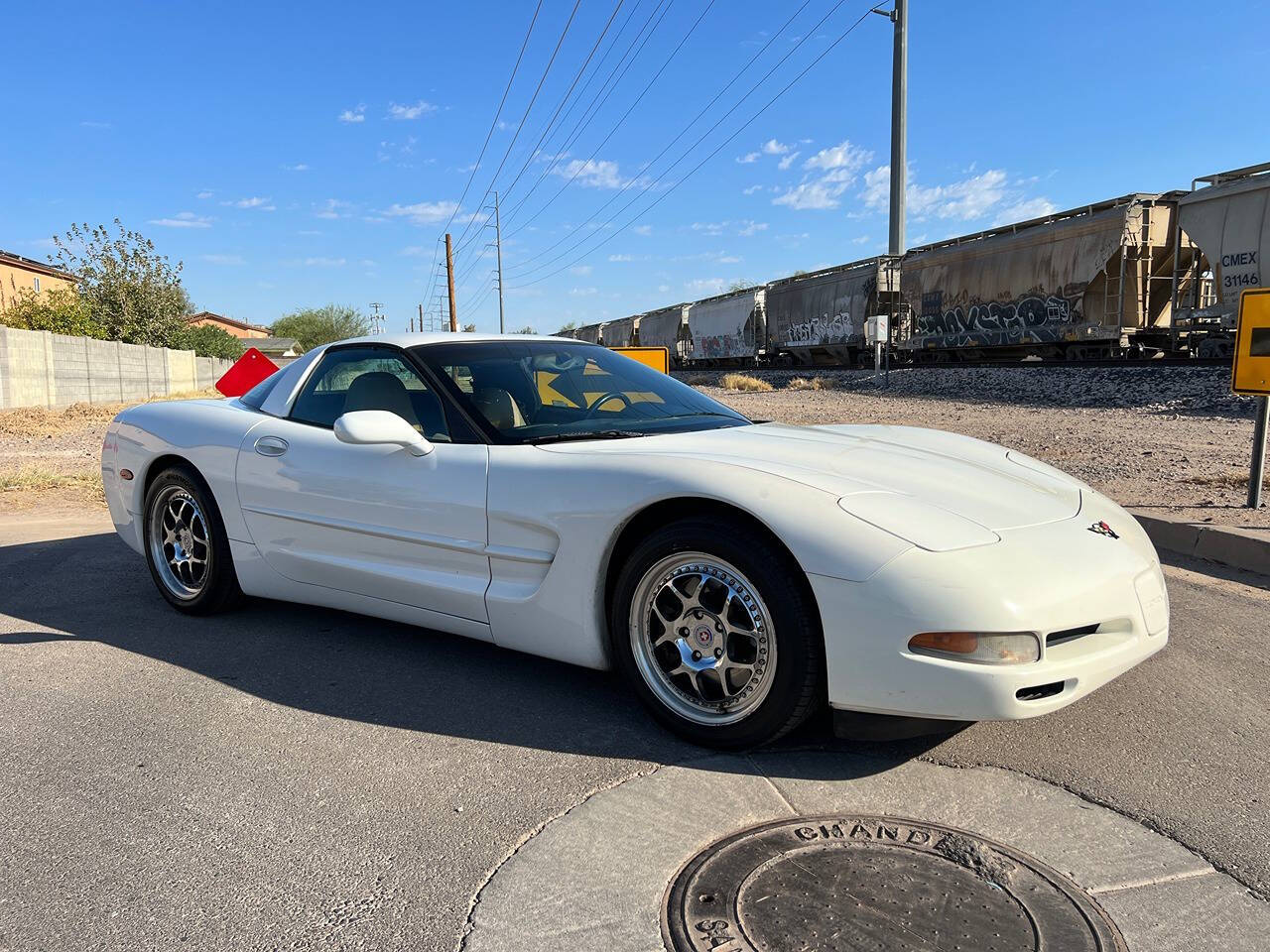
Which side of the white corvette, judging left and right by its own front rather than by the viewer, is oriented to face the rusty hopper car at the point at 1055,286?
left

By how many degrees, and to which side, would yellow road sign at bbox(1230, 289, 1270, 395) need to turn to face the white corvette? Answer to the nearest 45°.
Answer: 0° — it already faces it

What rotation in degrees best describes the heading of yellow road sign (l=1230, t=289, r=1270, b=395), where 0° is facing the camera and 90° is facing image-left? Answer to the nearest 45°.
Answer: approximately 0°

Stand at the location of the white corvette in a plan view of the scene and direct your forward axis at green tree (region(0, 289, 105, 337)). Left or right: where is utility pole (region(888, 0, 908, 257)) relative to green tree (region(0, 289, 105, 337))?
right

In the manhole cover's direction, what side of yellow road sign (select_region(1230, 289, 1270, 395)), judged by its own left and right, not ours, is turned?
front

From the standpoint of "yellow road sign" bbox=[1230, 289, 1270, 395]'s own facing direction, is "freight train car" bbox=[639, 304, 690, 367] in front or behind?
behind

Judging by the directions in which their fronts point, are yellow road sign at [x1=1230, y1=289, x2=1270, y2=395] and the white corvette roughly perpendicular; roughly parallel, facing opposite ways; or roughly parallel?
roughly perpendicular

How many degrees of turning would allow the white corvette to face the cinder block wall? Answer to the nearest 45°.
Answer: approximately 180°

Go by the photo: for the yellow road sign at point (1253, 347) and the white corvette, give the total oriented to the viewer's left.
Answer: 0

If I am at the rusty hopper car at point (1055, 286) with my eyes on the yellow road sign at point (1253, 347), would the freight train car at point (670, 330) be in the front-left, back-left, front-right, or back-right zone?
back-right

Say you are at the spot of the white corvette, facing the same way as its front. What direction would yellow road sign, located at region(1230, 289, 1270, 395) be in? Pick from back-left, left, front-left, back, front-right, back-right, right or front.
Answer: left

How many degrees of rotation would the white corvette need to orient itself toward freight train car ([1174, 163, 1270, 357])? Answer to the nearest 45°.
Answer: approximately 90° to its left
